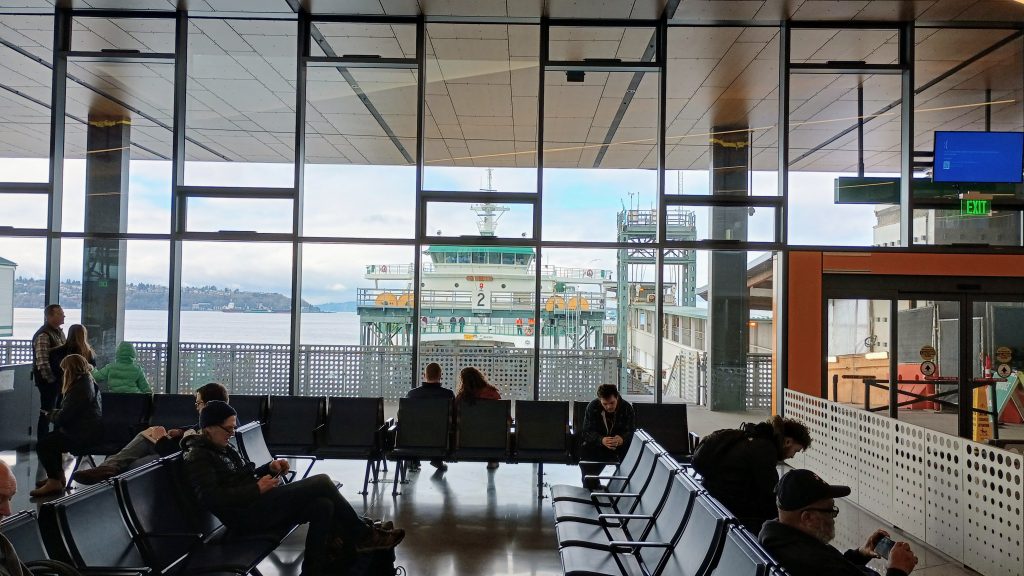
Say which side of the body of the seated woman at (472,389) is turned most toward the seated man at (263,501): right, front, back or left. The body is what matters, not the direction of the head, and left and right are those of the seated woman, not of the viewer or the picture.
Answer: back

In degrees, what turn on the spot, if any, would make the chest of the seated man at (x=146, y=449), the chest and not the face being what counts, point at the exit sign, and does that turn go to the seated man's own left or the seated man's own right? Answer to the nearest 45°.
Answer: approximately 180°

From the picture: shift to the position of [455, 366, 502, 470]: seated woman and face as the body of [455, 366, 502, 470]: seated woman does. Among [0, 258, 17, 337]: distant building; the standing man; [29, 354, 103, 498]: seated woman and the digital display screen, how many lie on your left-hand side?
3

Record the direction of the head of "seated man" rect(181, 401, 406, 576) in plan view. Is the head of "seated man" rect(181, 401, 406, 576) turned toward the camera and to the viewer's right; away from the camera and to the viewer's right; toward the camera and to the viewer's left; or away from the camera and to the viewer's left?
toward the camera and to the viewer's right

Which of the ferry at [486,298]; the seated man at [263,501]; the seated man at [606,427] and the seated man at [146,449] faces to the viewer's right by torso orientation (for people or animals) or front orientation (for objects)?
the seated man at [263,501]

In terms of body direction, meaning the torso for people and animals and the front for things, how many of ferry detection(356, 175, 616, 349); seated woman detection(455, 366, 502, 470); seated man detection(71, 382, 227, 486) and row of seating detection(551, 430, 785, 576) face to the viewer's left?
2

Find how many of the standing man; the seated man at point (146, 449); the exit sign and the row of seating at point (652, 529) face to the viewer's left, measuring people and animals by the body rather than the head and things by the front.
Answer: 2

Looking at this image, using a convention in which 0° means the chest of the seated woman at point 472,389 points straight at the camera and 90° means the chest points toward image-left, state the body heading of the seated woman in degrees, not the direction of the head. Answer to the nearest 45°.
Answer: approximately 180°

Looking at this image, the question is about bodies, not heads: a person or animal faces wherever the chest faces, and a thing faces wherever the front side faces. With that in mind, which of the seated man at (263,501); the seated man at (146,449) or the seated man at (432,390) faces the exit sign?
the seated man at (263,501)

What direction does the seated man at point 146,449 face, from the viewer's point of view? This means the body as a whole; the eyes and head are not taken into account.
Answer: to the viewer's left

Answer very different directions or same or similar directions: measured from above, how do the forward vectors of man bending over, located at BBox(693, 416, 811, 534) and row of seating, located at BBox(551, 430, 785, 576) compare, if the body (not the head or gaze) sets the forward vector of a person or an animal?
very different directions

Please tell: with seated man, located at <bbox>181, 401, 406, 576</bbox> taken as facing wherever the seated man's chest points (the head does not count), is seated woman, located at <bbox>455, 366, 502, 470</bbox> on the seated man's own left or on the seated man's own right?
on the seated man's own left

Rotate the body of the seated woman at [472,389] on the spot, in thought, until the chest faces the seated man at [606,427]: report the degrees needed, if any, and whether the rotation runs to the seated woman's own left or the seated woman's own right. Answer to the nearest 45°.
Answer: approximately 135° to the seated woman's own right

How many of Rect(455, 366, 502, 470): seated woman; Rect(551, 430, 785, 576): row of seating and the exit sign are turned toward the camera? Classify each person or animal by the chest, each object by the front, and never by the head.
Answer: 1

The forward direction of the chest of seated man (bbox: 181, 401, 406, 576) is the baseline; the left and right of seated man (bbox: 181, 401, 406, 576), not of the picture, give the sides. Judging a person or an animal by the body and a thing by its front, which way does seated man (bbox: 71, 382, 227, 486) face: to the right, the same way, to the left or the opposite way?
the opposite way

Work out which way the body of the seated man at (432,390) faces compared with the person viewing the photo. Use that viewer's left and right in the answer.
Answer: facing away from the viewer
